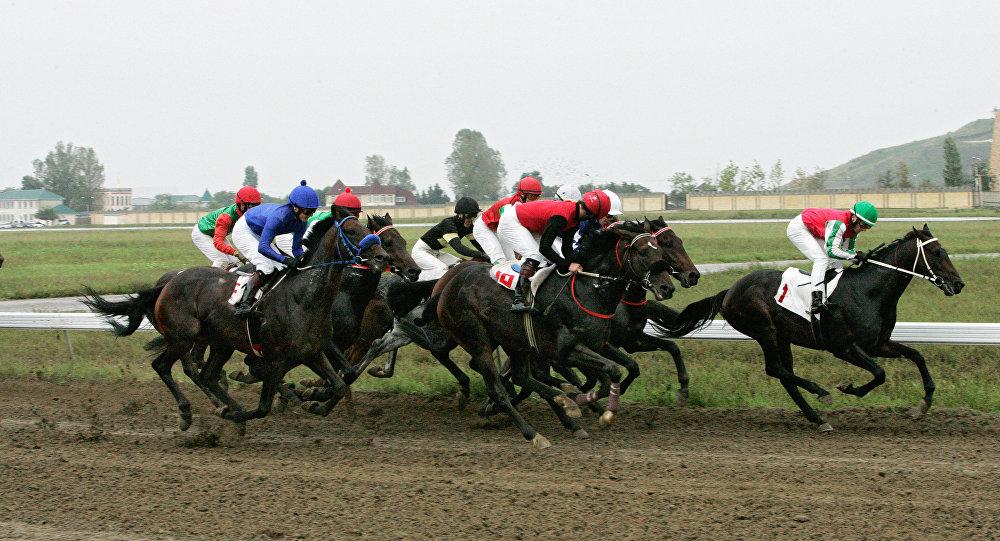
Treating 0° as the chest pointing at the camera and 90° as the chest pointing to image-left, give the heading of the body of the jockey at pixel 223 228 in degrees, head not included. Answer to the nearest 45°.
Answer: approximately 270°

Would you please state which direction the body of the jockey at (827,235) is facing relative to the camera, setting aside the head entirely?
to the viewer's right

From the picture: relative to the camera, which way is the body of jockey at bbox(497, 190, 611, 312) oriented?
to the viewer's right

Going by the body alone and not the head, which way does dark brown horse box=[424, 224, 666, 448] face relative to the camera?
to the viewer's right

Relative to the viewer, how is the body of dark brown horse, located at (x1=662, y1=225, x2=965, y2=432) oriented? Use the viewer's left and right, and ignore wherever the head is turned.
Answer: facing to the right of the viewer

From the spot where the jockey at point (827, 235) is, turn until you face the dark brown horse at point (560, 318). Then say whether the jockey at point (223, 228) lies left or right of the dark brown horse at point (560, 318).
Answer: right

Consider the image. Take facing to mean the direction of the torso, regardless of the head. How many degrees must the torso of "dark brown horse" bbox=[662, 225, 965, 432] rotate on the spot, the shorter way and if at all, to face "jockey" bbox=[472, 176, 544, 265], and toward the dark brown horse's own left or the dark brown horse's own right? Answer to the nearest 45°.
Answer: approximately 180°

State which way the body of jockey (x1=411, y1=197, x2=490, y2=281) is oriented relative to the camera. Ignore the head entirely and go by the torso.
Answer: to the viewer's right

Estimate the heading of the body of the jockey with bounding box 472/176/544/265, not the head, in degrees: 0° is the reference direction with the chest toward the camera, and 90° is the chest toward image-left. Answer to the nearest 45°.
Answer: approximately 270°
